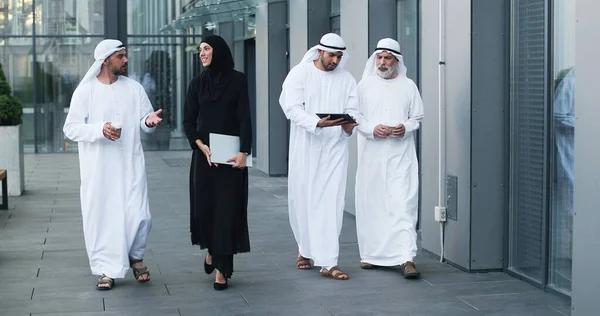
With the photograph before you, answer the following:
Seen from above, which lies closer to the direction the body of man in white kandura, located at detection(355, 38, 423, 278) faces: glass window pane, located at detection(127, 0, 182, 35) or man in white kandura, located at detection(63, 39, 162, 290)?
the man in white kandura

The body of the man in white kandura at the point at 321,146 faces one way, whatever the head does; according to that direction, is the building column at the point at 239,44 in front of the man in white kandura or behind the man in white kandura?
behind

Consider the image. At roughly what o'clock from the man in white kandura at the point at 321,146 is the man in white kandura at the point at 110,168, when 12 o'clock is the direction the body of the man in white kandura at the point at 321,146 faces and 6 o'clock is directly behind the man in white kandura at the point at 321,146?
the man in white kandura at the point at 110,168 is roughly at 4 o'clock from the man in white kandura at the point at 321,146.

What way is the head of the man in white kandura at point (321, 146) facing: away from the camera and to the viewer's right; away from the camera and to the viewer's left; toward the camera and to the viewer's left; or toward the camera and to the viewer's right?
toward the camera and to the viewer's right

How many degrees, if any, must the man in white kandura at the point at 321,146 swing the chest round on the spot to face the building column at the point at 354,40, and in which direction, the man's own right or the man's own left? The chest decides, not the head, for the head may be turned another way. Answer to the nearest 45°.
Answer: approximately 135° to the man's own left

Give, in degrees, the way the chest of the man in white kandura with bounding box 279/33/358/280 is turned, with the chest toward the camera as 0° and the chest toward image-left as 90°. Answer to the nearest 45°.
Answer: approximately 315°

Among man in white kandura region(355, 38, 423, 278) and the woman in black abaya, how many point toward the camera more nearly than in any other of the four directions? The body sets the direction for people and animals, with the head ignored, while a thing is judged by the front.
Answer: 2

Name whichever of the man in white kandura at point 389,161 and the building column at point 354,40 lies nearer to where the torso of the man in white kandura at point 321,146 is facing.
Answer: the man in white kandura

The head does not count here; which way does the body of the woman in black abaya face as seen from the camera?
toward the camera

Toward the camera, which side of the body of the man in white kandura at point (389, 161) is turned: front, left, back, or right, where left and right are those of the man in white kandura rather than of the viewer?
front

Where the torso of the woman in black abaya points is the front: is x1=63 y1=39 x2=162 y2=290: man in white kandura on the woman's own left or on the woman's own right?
on the woman's own right

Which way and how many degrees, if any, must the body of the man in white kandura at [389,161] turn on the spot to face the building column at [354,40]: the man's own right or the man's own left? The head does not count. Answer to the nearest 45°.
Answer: approximately 180°

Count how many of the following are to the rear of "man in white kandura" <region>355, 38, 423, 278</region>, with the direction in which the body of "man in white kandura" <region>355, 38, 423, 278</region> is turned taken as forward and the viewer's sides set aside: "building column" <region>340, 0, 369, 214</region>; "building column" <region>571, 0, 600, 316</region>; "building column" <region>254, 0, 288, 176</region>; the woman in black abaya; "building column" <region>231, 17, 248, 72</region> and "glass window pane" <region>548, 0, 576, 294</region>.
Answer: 3

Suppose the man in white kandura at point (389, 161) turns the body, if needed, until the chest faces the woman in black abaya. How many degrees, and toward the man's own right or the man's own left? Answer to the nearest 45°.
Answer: approximately 45° to the man's own right

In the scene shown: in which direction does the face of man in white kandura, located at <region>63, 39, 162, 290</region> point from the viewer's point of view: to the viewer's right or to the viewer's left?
to the viewer's right
